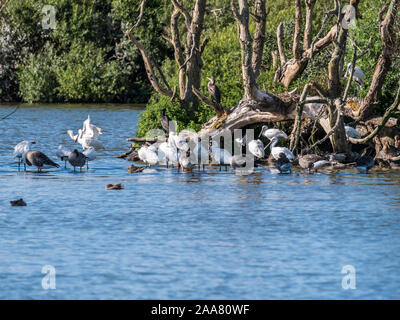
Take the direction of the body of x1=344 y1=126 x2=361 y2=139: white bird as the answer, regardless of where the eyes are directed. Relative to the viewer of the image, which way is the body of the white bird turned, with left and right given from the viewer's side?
facing to the left of the viewer

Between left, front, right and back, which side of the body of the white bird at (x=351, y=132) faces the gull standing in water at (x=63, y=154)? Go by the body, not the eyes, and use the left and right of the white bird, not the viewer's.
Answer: front

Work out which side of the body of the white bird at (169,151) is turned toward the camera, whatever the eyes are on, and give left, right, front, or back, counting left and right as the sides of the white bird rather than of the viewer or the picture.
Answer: left

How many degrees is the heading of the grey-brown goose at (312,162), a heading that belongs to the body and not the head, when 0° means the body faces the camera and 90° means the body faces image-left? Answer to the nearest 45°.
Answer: approximately 90°

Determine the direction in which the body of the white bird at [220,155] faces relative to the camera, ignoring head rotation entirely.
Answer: to the viewer's left

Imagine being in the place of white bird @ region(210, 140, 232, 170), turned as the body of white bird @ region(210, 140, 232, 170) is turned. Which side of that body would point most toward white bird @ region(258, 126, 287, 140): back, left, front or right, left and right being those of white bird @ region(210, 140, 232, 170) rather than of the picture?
back

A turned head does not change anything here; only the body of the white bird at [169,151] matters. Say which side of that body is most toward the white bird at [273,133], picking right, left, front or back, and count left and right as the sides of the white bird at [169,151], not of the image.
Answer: back
